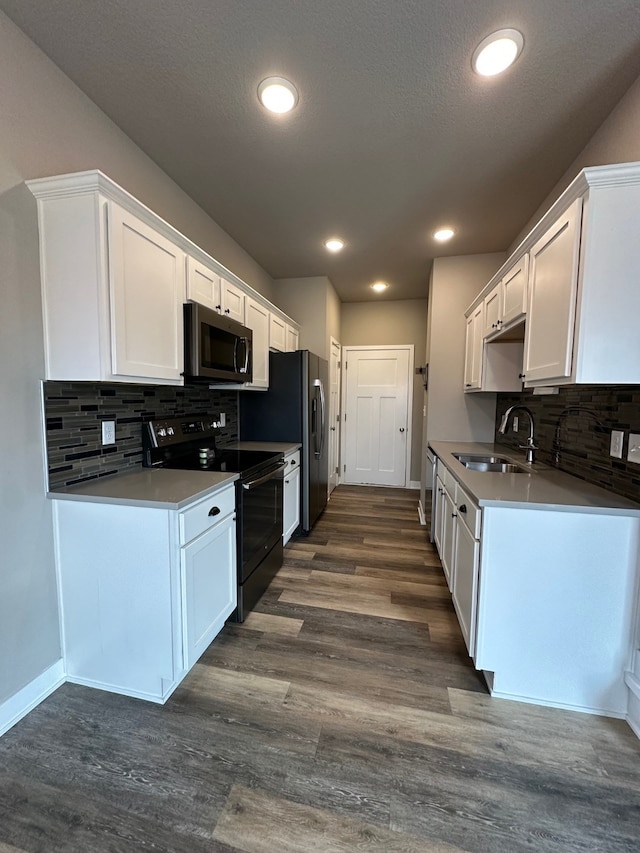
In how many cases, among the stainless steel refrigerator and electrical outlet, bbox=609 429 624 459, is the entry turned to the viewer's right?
1

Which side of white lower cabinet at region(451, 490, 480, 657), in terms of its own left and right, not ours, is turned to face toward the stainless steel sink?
right

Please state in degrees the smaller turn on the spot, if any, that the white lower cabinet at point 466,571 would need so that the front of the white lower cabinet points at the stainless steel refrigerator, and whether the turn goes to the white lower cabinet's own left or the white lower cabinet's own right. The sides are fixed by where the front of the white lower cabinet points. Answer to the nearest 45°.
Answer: approximately 45° to the white lower cabinet's own right

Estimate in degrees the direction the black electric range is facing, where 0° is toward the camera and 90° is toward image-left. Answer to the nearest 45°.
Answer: approximately 315°

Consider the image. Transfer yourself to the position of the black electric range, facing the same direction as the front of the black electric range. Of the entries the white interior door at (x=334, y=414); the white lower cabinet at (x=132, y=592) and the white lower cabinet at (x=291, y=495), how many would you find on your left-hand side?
2

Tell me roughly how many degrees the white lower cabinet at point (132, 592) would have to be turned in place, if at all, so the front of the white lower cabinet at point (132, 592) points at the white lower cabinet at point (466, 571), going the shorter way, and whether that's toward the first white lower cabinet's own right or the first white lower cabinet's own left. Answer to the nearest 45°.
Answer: approximately 45° to the first white lower cabinet's own left

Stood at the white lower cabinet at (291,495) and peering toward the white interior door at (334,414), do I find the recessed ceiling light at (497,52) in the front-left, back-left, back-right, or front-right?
back-right

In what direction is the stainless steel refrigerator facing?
to the viewer's right

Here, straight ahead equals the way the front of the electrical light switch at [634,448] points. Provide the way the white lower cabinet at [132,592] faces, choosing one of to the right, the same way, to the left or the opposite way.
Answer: the opposite way

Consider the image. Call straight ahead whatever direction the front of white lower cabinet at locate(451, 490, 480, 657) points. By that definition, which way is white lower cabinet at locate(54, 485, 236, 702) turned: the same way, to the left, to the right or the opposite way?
the opposite way

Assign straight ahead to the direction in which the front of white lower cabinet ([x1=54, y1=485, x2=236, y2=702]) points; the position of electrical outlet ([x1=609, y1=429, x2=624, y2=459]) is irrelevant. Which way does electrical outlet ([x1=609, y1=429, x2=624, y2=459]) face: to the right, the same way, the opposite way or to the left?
the opposite way

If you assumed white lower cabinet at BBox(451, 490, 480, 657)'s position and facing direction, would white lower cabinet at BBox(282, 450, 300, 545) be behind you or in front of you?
in front

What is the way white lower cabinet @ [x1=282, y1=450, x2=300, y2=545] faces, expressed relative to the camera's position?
facing to the right of the viewer
